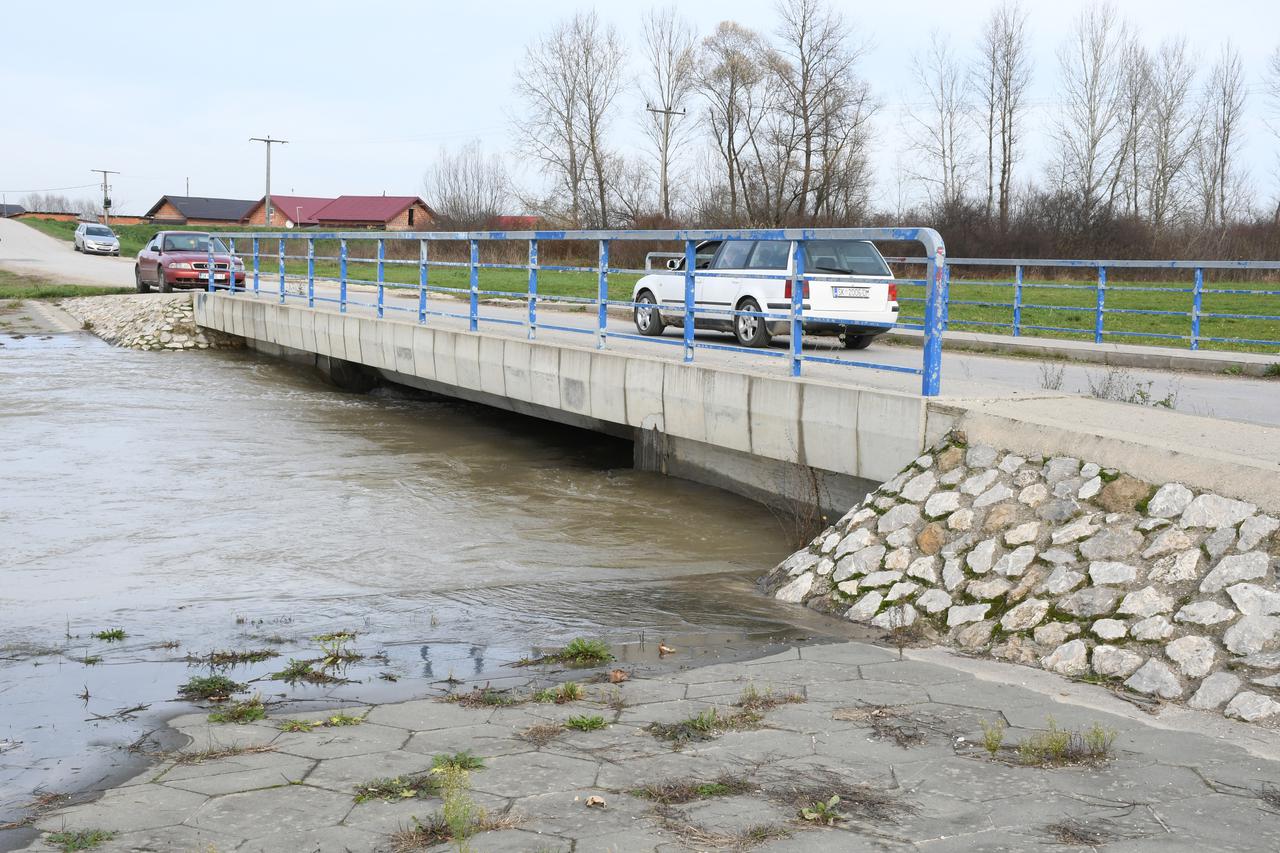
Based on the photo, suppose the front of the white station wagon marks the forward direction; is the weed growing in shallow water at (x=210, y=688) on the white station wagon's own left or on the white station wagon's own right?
on the white station wagon's own left

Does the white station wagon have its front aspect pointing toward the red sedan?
yes

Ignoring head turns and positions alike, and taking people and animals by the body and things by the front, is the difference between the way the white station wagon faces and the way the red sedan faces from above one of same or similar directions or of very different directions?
very different directions

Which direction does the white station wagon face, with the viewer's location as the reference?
facing away from the viewer and to the left of the viewer

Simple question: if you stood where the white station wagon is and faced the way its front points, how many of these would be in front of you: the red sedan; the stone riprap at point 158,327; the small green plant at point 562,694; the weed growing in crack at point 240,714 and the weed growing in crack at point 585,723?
2

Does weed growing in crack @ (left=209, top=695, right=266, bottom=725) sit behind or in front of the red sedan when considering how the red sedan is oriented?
in front

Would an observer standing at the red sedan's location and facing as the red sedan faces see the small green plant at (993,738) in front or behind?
in front

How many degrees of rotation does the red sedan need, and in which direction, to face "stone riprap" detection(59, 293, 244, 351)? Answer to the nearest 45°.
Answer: approximately 45° to its right

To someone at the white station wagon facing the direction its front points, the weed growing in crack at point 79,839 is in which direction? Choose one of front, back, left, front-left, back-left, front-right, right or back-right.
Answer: back-left

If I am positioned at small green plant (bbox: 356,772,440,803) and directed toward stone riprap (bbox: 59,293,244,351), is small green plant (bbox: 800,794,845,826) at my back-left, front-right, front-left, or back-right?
back-right

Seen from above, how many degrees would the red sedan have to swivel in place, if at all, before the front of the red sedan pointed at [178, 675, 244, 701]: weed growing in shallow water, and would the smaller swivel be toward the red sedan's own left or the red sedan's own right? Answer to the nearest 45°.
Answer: approximately 45° to the red sedan's own right

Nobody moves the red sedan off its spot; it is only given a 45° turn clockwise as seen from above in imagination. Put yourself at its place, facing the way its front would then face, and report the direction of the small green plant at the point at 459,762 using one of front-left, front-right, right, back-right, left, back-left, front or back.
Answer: front

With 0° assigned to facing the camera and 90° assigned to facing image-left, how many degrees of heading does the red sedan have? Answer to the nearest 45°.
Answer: approximately 315°

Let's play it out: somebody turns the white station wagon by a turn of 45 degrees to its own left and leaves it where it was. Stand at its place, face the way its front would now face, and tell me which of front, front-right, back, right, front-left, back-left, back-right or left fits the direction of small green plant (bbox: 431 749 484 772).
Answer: left
